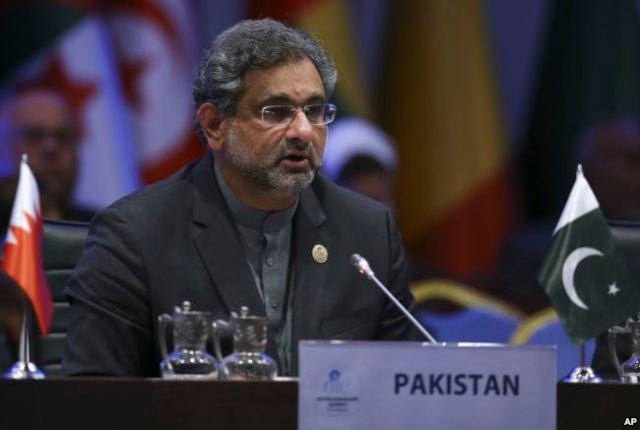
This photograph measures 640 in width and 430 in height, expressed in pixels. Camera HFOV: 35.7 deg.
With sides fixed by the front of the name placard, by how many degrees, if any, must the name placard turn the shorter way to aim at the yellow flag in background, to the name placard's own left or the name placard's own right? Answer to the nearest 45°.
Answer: approximately 180°

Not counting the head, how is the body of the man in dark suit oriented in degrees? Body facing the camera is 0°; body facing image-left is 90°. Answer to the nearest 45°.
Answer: approximately 315°

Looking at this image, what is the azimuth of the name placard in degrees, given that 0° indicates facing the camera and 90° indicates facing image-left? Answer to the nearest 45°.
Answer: approximately 0°

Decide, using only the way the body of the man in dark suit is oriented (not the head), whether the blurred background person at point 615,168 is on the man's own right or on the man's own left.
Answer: on the man's own left
